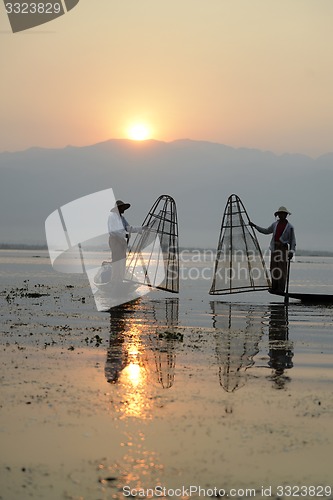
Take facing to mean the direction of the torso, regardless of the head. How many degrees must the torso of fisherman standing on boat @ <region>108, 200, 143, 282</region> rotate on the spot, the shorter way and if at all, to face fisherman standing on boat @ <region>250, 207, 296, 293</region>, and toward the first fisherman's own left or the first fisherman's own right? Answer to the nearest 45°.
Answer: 0° — they already face them

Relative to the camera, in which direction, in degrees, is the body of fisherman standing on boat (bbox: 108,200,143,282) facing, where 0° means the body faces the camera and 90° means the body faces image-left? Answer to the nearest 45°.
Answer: approximately 270°
